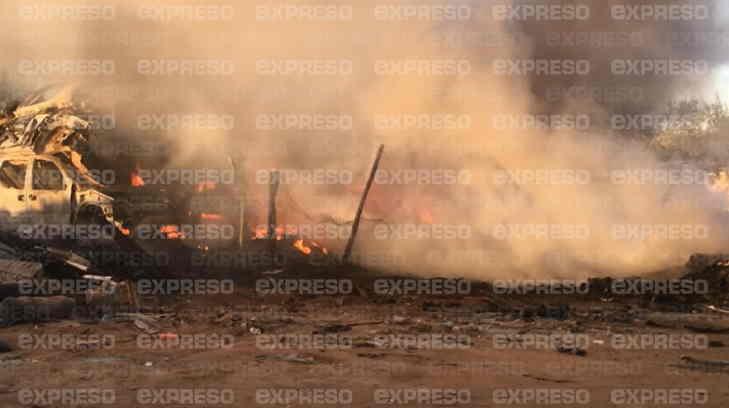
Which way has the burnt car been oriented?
to the viewer's right

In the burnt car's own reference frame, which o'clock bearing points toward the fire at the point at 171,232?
The fire is roughly at 1 o'clock from the burnt car.

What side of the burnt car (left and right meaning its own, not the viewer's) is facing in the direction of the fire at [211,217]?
front

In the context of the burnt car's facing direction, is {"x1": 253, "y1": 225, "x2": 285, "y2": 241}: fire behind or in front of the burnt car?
in front

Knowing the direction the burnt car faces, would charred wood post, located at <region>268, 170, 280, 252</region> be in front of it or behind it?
in front

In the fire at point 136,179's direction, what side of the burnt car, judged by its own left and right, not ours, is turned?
front
